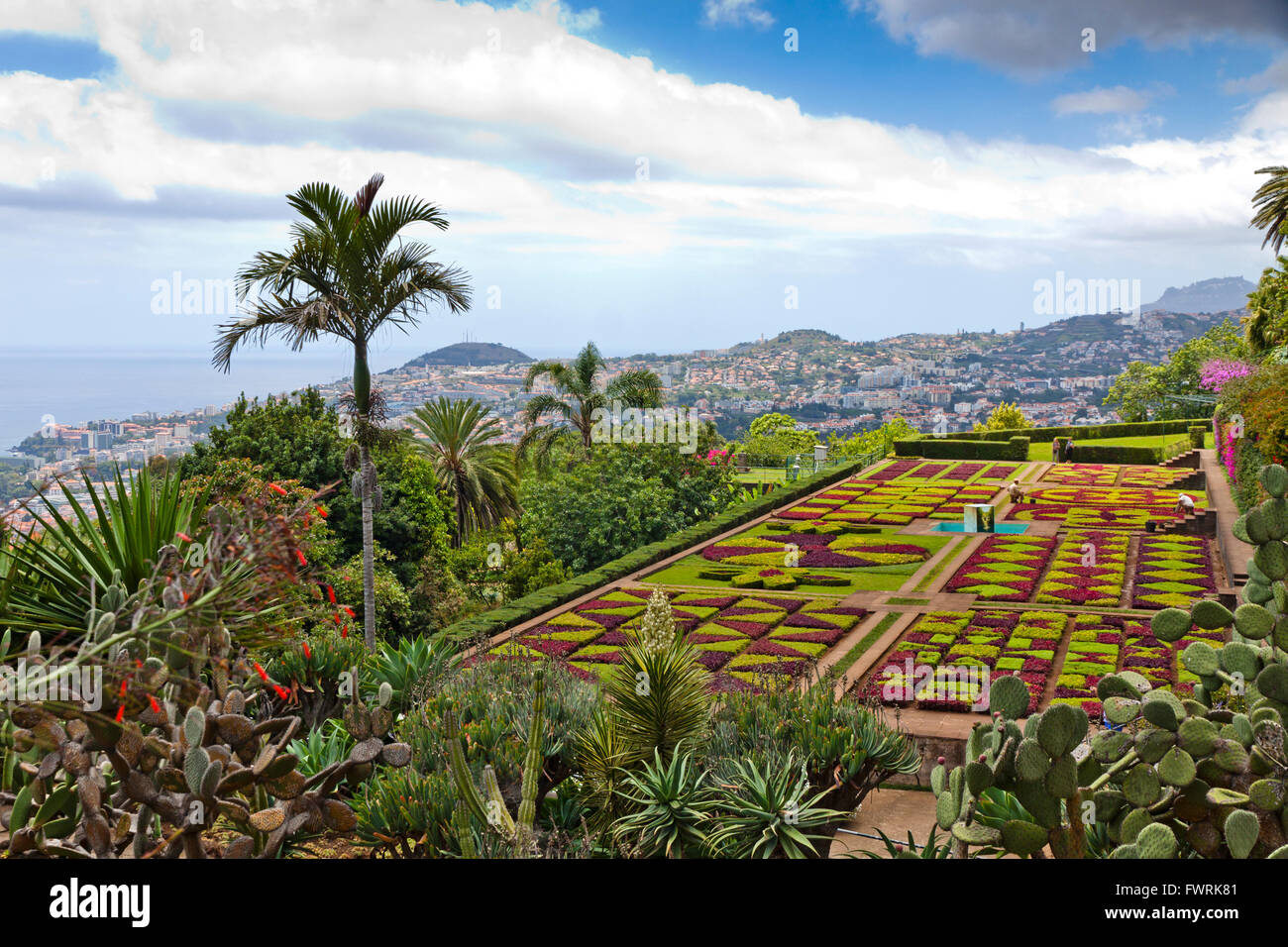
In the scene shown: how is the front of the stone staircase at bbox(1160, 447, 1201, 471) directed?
to the viewer's left

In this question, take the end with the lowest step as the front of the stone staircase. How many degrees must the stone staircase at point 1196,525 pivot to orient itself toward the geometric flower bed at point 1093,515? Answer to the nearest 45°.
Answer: approximately 45° to its right

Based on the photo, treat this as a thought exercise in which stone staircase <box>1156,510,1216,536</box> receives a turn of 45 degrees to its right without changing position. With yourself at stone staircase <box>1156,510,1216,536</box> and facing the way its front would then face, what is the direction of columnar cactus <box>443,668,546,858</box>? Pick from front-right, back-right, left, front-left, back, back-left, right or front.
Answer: back-left

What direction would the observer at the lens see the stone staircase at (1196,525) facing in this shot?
facing to the left of the viewer

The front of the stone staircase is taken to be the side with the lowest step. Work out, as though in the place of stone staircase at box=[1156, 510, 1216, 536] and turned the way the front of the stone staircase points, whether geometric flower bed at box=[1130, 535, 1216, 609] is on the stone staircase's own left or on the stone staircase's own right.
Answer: on the stone staircase's own left

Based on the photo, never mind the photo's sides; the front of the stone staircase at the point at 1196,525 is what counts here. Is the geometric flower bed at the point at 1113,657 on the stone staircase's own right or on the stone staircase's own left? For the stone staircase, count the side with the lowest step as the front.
on the stone staircase's own left

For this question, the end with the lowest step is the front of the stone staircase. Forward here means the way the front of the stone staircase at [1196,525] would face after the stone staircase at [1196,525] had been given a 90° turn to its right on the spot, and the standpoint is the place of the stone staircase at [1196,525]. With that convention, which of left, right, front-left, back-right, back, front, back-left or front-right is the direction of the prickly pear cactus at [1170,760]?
back

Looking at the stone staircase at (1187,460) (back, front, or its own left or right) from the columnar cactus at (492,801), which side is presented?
left

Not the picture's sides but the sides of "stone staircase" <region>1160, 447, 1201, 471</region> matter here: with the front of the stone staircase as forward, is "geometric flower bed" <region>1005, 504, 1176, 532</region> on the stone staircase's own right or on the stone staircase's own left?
on the stone staircase's own left

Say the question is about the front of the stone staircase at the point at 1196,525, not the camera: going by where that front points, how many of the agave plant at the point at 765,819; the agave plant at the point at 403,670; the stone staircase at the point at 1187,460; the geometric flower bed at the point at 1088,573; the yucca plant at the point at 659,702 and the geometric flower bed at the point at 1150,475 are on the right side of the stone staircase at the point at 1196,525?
2

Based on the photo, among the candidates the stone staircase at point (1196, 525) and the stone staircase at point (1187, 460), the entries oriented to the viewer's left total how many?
2

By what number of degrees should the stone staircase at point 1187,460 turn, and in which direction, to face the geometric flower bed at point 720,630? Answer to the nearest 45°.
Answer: approximately 90° to its left

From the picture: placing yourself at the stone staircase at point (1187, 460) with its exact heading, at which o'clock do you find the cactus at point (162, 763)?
The cactus is roughly at 9 o'clock from the stone staircase.

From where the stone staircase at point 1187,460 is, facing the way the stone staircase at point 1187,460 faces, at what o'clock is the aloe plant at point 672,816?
The aloe plant is roughly at 9 o'clock from the stone staircase.

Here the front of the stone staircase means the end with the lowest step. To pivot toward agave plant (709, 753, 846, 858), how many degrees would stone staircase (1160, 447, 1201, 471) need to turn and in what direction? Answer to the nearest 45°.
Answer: approximately 90° to its left
